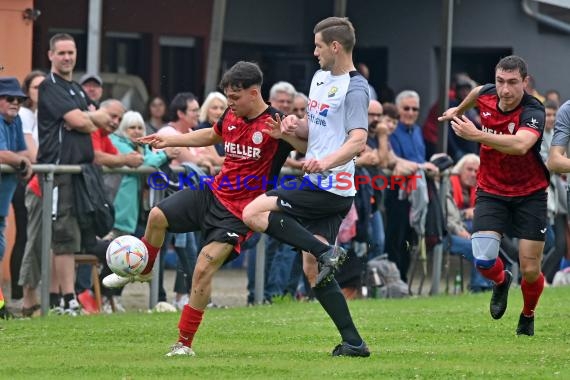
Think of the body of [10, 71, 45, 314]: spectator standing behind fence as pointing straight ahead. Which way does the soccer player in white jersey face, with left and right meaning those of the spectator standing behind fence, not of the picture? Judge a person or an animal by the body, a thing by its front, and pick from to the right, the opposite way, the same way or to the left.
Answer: to the right

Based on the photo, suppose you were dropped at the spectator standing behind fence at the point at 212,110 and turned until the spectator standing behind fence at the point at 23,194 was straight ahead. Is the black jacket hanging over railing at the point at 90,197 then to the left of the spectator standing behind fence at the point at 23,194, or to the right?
left

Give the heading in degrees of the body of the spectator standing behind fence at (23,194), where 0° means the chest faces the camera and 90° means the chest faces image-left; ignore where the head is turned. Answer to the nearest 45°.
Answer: approximately 315°

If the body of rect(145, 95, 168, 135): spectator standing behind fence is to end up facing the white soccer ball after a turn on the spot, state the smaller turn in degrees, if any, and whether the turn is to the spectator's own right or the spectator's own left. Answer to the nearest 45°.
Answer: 0° — they already face it

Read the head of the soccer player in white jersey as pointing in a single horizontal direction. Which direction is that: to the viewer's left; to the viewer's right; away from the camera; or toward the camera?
to the viewer's left

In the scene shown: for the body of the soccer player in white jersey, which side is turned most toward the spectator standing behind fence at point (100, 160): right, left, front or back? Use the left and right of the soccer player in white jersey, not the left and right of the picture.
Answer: right

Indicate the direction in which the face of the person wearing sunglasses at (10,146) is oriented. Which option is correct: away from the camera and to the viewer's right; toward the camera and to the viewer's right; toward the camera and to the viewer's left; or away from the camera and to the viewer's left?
toward the camera and to the viewer's right

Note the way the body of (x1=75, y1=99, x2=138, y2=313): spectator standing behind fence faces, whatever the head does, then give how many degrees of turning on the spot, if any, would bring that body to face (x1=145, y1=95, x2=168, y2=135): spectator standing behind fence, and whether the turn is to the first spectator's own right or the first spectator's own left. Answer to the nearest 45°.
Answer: approximately 135° to the first spectator's own left
